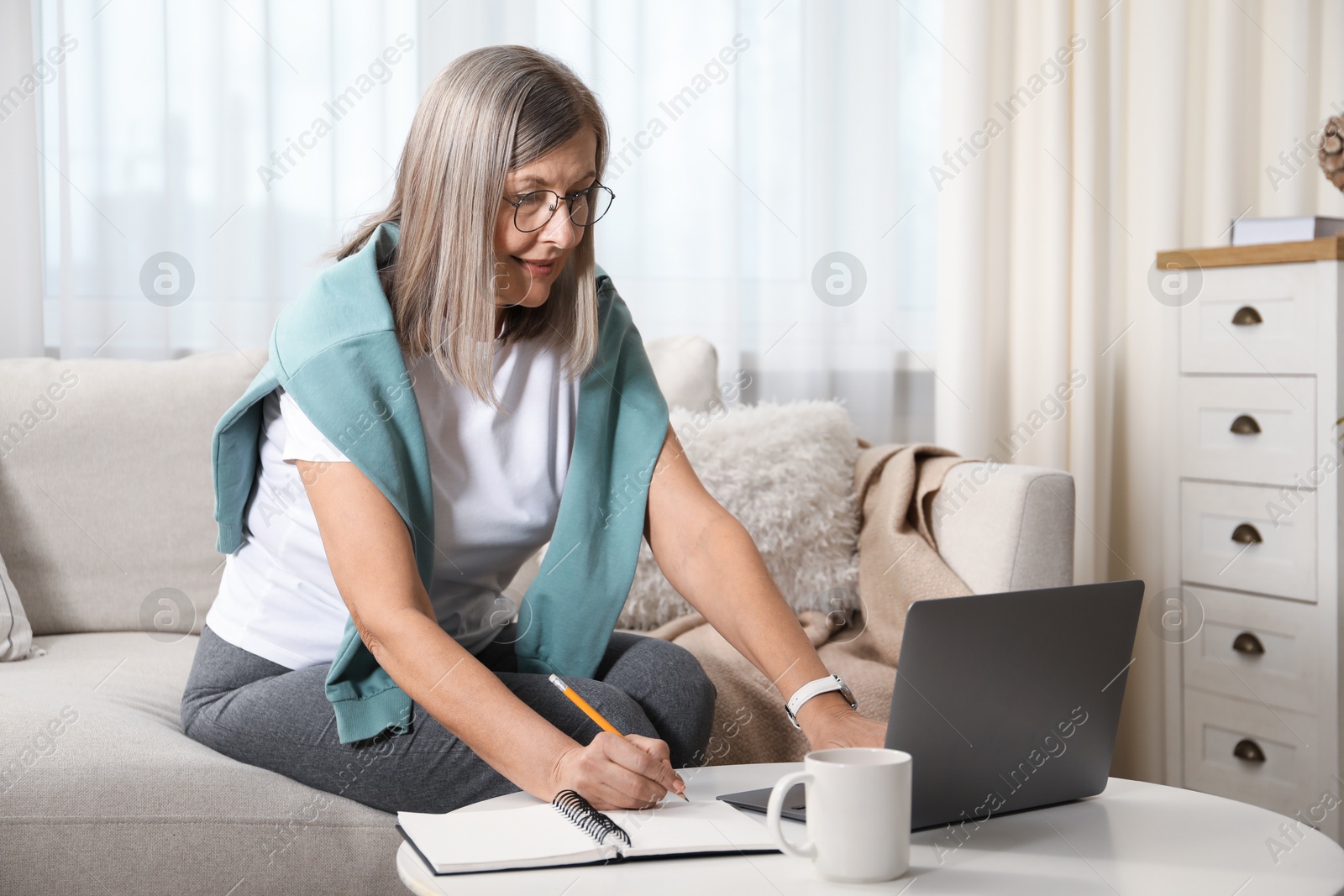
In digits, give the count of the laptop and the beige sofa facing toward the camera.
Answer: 1

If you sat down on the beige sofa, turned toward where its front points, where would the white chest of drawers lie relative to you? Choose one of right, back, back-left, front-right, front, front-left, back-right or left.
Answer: left

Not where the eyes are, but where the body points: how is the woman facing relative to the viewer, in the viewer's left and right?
facing the viewer and to the right of the viewer

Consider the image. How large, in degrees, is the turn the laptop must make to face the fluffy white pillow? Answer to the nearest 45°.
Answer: approximately 45° to its right

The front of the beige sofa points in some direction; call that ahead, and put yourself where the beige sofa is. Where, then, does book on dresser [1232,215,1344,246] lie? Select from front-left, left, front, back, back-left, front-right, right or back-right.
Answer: left

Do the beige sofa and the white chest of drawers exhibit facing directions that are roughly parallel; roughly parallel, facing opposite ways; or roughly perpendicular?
roughly perpendicular

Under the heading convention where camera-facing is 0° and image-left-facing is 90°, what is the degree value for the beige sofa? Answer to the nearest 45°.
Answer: approximately 0°

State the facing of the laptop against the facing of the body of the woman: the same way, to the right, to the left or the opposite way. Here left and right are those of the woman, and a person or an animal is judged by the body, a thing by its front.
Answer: the opposite way

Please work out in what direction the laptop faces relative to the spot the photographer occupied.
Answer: facing away from the viewer and to the left of the viewer
